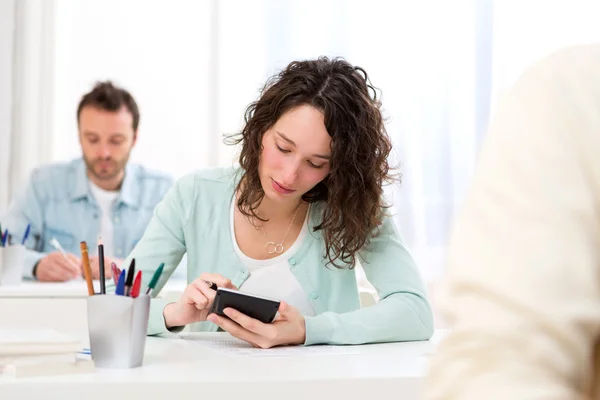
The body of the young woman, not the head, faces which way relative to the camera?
toward the camera

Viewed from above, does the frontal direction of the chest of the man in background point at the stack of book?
yes

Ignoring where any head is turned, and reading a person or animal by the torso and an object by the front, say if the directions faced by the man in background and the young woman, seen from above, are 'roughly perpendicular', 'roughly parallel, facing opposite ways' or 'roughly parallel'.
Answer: roughly parallel

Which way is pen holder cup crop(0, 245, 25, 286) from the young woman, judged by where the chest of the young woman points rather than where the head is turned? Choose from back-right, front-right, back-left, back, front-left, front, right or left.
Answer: back-right

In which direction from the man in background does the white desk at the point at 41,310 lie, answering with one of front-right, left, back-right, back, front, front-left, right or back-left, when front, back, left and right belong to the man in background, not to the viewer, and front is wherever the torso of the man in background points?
front

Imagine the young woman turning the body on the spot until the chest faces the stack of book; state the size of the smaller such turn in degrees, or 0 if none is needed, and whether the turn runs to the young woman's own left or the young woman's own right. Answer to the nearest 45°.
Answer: approximately 45° to the young woman's own right

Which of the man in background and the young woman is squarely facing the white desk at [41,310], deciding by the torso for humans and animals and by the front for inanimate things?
the man in background

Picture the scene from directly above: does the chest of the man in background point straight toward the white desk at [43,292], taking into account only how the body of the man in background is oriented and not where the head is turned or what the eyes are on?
yes

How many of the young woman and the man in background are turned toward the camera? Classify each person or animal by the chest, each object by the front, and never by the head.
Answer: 2

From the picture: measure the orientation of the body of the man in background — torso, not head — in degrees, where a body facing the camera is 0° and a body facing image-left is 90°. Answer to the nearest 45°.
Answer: approximately 0°

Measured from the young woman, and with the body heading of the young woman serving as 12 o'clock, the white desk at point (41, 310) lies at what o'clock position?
The white desk is roughly at 4 o'clock from the young woman.

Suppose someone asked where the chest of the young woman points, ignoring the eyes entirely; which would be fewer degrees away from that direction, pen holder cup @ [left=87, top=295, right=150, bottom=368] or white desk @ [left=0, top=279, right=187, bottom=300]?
the pen holder cup

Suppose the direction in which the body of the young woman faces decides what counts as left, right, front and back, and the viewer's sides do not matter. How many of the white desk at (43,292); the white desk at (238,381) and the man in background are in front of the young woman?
1

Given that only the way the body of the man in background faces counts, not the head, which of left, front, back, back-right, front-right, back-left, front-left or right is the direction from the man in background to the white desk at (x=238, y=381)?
front

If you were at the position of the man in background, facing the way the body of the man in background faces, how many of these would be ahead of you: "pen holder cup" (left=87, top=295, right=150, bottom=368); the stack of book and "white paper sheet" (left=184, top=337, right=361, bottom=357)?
3

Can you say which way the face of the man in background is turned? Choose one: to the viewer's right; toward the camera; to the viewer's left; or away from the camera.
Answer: toward the camera
